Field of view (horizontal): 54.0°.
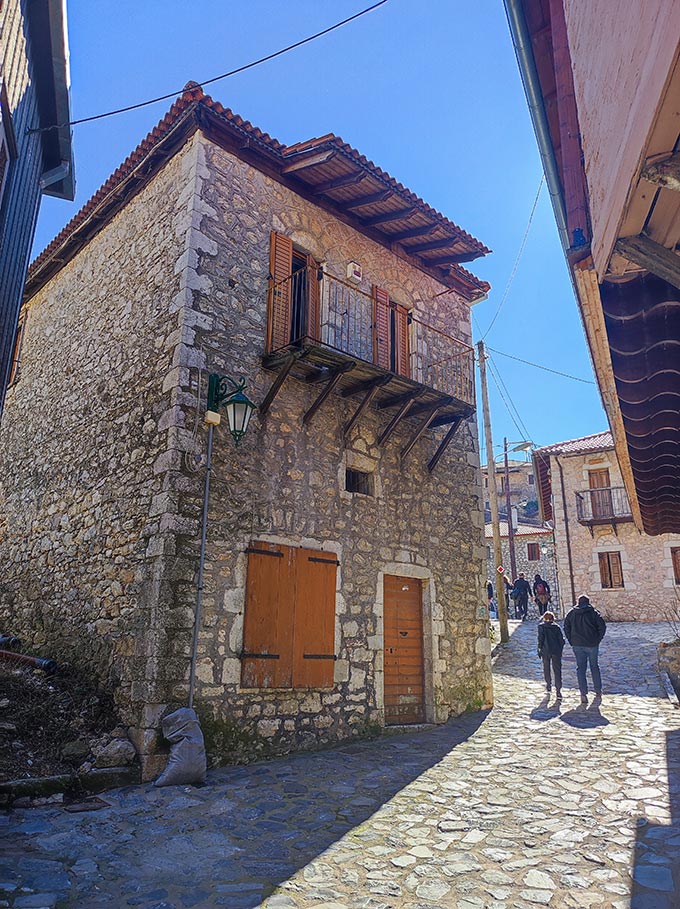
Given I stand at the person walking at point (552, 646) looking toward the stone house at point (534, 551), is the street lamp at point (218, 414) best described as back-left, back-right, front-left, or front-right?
back-left

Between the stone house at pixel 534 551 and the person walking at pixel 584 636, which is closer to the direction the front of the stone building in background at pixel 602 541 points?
the person walking

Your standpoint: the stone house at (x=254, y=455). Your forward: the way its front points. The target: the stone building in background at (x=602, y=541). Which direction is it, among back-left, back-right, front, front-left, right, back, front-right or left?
left

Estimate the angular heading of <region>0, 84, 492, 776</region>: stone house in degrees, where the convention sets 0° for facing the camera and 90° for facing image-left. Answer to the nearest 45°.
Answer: approximately 315°

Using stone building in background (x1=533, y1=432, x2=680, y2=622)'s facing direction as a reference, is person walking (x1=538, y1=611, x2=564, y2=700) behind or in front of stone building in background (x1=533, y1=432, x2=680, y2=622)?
in front

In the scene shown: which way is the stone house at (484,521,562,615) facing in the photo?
toward the camera

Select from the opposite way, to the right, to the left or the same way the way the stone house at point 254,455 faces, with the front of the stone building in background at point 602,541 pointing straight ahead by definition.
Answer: to the left

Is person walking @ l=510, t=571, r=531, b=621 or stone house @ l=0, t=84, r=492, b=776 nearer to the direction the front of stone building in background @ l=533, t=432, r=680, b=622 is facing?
the stone house

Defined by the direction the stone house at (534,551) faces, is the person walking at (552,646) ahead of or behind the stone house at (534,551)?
ahead

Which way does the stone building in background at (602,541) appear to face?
toward the camera

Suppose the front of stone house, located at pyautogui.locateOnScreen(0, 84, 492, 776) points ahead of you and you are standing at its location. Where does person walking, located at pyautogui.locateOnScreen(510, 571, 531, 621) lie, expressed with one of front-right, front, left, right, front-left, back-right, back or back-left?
left
